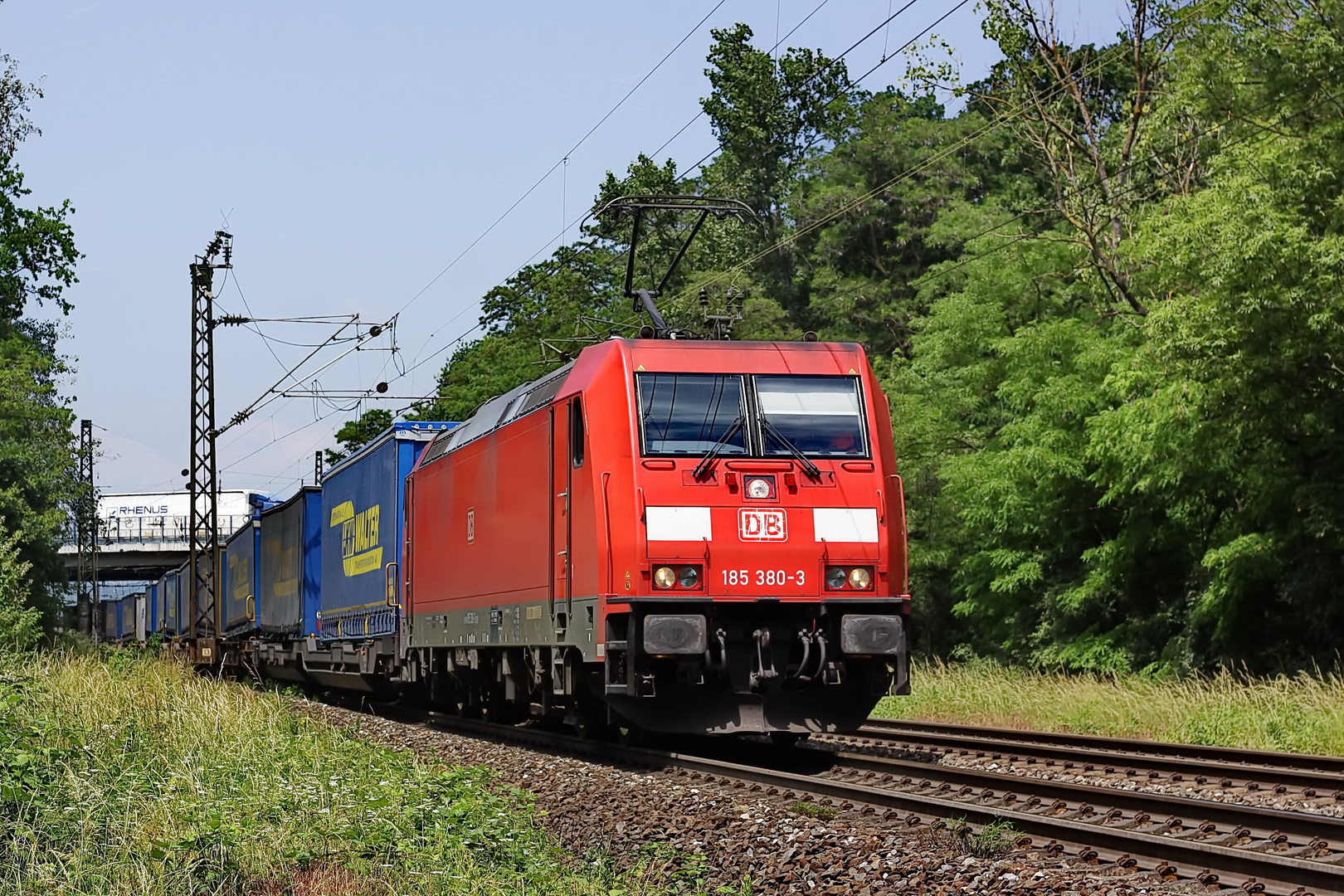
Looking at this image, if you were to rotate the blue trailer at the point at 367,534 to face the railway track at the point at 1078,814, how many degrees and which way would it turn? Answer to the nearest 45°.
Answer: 0° — it already faces it

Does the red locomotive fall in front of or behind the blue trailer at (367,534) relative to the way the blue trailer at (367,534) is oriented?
in front

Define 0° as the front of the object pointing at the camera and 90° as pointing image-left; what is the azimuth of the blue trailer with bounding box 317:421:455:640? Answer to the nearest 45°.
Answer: approximately 0°

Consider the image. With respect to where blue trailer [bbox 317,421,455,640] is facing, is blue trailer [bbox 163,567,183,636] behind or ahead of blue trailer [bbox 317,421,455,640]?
behind

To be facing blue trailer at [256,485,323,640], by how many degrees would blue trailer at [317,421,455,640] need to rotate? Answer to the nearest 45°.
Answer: approximately 180°

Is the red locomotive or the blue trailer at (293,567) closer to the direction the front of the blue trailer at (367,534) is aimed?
the red locomotive
